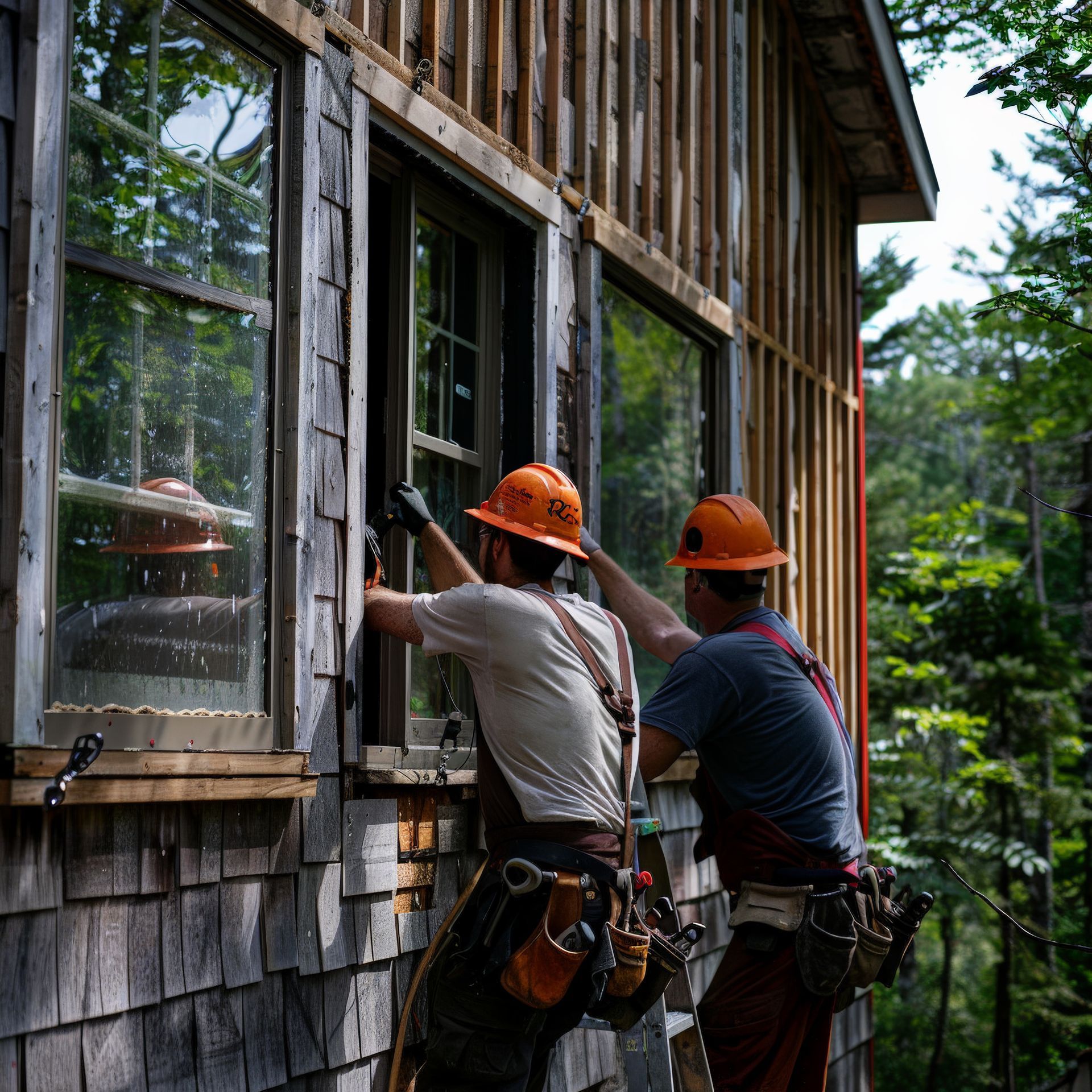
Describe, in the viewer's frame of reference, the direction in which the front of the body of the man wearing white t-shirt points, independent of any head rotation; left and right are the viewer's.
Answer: facing away from the viewer and to the left of the viewer

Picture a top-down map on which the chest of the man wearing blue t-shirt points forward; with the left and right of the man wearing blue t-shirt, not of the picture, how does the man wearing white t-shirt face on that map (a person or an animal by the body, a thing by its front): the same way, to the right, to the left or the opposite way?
the same way

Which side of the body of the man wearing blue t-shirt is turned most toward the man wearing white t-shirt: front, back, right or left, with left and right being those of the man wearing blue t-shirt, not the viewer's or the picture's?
left

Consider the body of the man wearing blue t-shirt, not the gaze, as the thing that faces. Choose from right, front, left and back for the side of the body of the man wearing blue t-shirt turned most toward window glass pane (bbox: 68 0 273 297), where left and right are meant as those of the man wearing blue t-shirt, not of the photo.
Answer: left

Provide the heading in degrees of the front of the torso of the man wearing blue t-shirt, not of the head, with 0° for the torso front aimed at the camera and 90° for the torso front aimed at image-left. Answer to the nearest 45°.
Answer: approximately 135°

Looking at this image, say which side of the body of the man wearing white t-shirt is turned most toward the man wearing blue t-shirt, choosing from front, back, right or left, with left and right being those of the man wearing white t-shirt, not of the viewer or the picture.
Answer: right

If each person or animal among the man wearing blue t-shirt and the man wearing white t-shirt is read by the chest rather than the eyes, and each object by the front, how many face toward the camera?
0

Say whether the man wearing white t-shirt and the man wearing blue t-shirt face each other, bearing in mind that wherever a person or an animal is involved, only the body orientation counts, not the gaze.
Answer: no

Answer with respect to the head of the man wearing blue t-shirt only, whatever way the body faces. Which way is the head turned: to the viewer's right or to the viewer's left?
to the viewer's left

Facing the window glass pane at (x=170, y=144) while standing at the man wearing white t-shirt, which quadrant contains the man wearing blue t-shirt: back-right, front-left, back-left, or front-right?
back-right
